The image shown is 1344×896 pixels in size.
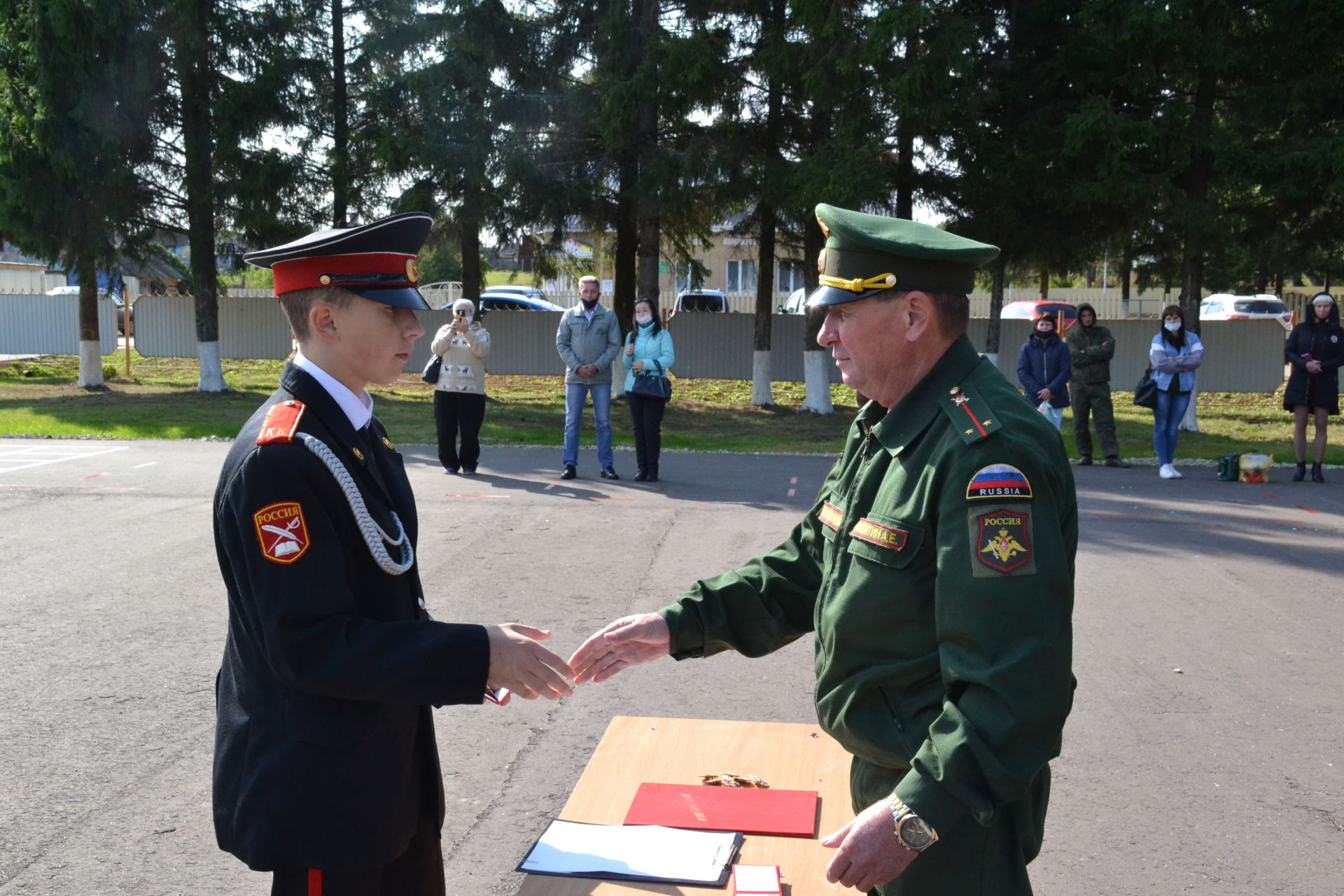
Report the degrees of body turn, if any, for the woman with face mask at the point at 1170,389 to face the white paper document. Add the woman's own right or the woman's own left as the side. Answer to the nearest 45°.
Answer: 0° — they already face it

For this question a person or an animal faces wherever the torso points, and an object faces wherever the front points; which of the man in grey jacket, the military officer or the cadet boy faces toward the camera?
the man in grey jacket

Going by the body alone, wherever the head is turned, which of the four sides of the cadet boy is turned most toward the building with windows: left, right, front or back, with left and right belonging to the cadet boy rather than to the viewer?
left

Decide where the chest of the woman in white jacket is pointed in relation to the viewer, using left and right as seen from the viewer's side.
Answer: facing the viewer

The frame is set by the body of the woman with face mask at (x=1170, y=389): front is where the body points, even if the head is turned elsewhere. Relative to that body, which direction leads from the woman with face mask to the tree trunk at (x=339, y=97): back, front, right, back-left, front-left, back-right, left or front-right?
right

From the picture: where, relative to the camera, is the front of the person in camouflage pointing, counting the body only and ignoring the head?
toward the camera

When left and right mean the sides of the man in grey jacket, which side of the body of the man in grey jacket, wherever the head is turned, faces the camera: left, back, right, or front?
front

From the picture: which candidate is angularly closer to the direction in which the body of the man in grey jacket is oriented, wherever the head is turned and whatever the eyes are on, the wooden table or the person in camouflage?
the wooden table

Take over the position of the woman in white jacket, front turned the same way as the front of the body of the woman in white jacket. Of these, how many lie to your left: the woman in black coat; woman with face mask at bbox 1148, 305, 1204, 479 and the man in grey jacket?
3

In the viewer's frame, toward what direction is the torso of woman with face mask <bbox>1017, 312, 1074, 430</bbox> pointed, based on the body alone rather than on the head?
toward the camera

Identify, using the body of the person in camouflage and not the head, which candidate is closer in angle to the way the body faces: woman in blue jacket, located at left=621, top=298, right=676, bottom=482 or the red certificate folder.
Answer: the red certificate folder

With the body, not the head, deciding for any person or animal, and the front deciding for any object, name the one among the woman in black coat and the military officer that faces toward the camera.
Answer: the woman in black coat

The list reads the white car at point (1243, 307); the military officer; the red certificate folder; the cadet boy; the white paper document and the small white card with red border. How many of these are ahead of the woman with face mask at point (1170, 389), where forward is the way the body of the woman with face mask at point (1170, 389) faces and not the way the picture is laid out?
5

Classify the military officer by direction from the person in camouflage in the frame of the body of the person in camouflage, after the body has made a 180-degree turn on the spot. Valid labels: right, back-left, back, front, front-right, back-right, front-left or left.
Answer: back

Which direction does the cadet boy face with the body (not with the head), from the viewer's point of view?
to the viewer's right

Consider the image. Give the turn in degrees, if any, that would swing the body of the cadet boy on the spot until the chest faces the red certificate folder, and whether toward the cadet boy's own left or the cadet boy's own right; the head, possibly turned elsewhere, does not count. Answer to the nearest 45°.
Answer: approximately 45° to the cadet boy's own left

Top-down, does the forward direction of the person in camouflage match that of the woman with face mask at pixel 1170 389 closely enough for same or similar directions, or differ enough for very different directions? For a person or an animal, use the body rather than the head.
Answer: same or similar directions

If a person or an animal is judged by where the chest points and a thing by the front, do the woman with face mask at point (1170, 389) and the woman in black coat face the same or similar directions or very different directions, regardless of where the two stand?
same or similar directions
